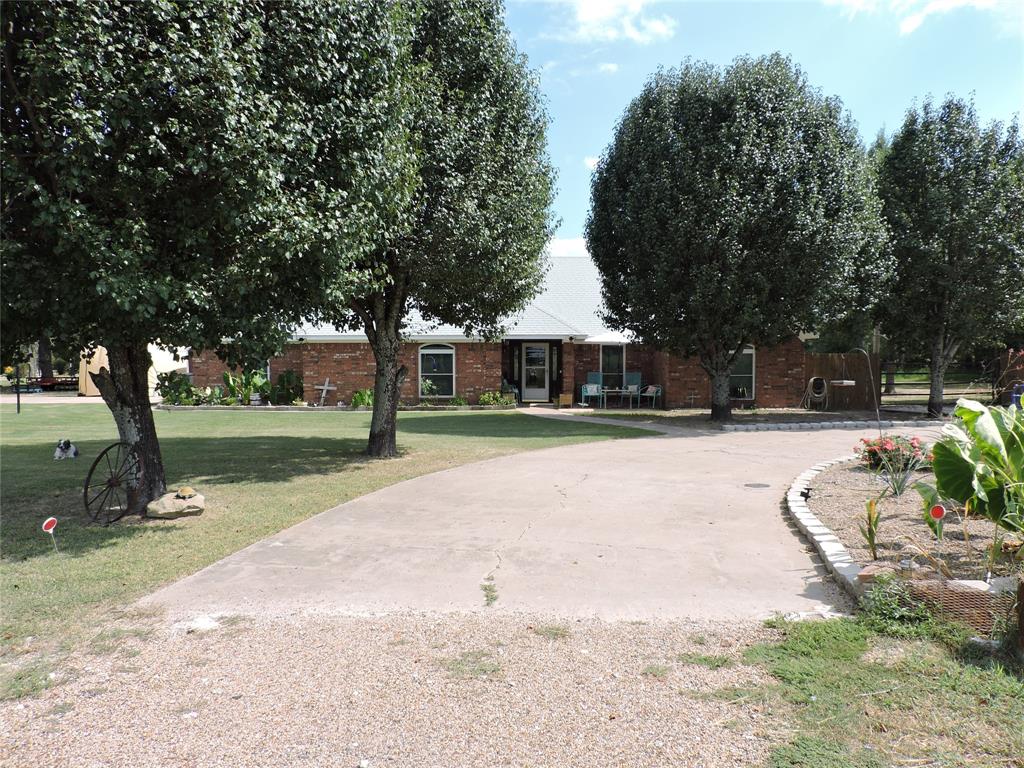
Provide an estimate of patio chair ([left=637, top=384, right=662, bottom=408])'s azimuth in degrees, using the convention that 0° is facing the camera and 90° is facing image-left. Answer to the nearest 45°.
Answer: approximately 45°

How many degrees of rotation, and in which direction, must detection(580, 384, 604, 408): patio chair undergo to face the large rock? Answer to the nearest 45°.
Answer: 0° — it already faces it

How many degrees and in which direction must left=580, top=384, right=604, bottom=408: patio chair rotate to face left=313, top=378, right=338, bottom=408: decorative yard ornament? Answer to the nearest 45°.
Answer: approximately 90° to its right

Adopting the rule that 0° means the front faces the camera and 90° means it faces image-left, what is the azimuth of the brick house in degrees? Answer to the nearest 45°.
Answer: approximately 0°

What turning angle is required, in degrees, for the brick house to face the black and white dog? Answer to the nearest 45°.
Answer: approximately 45° to its right

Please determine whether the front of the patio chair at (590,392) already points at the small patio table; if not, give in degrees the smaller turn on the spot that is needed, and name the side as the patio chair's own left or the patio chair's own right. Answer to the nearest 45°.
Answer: approximately 90° to the patio chair's own left

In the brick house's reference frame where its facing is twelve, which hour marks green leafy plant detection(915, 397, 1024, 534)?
The green leafy plant is roughly at 12 o'clock from the brick house.

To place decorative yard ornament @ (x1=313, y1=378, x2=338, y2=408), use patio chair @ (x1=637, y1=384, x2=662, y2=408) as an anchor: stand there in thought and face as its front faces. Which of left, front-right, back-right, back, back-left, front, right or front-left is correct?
front-right
